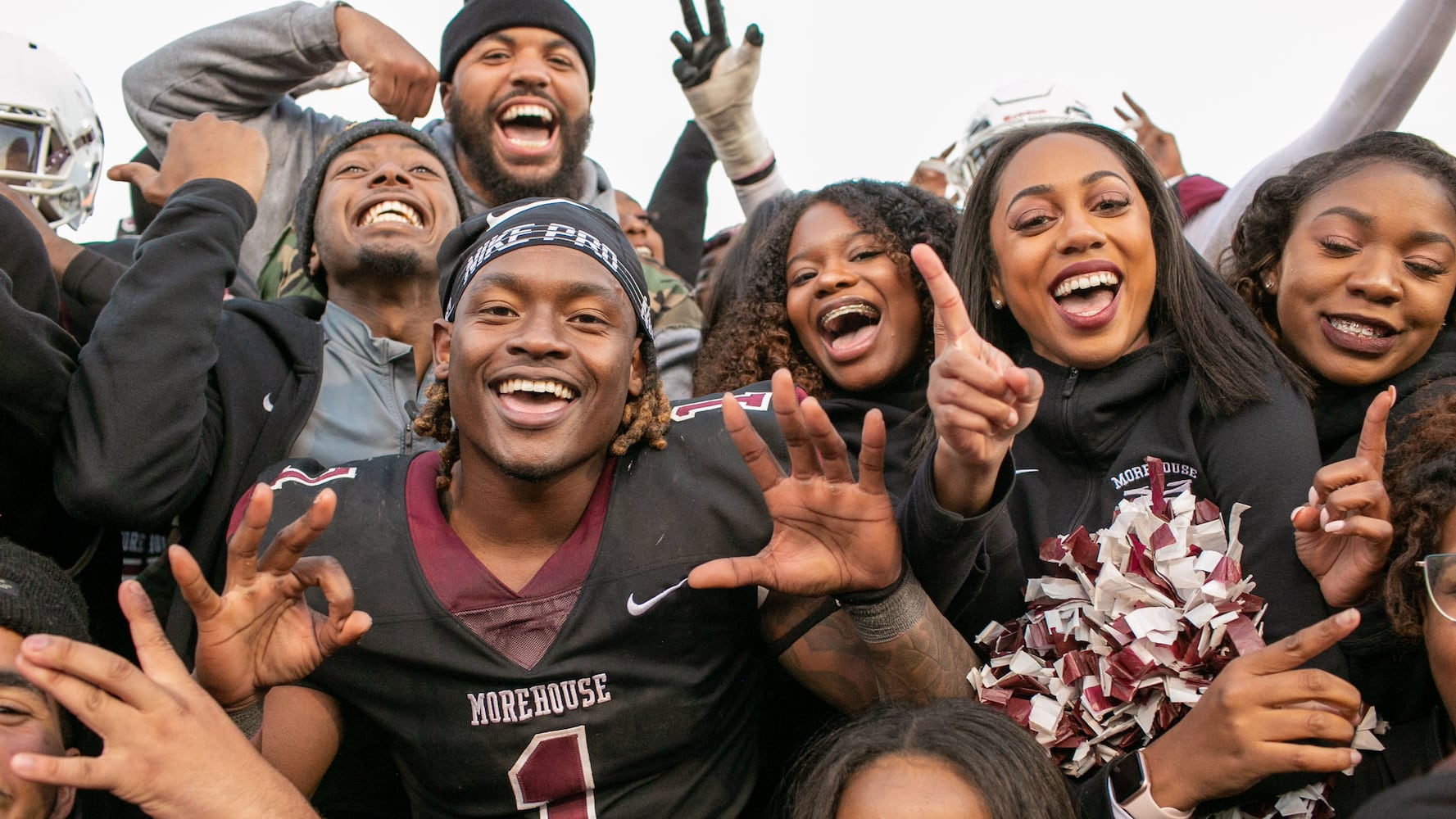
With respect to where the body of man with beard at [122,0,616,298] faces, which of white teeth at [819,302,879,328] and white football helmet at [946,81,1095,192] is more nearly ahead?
the white teeth

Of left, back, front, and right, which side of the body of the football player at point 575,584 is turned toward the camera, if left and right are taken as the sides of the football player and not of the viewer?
front

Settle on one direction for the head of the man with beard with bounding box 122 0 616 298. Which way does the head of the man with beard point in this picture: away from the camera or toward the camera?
toward the camera

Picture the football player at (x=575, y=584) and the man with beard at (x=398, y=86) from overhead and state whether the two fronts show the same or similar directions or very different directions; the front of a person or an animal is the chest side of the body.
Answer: same or similar directions

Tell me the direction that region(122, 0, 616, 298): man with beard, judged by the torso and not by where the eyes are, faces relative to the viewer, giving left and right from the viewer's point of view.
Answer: facing the viewer

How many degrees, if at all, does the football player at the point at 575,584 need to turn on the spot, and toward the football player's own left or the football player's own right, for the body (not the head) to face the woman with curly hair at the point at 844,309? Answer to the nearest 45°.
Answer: approximately 135° to the football player's own left

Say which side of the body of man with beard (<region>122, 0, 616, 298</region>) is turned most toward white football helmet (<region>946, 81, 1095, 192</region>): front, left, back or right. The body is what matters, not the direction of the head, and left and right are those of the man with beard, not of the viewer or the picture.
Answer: left

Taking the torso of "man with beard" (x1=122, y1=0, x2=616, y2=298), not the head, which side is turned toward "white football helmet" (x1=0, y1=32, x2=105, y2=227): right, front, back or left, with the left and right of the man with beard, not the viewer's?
right

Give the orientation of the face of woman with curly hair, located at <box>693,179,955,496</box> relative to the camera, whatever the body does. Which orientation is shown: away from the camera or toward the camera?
toward the camera

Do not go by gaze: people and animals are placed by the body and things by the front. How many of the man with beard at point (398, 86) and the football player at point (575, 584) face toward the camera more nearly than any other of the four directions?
2

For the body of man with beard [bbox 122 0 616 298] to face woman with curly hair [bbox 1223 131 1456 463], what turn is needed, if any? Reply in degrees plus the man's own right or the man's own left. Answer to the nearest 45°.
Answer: approximately 45° to the man's own left

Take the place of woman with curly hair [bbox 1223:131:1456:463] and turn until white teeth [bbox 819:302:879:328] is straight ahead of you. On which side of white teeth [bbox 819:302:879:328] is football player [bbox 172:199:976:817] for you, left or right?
left

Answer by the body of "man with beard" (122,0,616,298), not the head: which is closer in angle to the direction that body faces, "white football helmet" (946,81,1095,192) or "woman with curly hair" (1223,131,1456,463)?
the woman with curly hair

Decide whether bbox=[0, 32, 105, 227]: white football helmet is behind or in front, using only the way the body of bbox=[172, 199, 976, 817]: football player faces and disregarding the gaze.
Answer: behind

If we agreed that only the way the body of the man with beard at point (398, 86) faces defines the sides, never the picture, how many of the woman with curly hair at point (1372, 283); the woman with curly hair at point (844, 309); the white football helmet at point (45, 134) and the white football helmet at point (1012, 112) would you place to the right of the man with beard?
1
